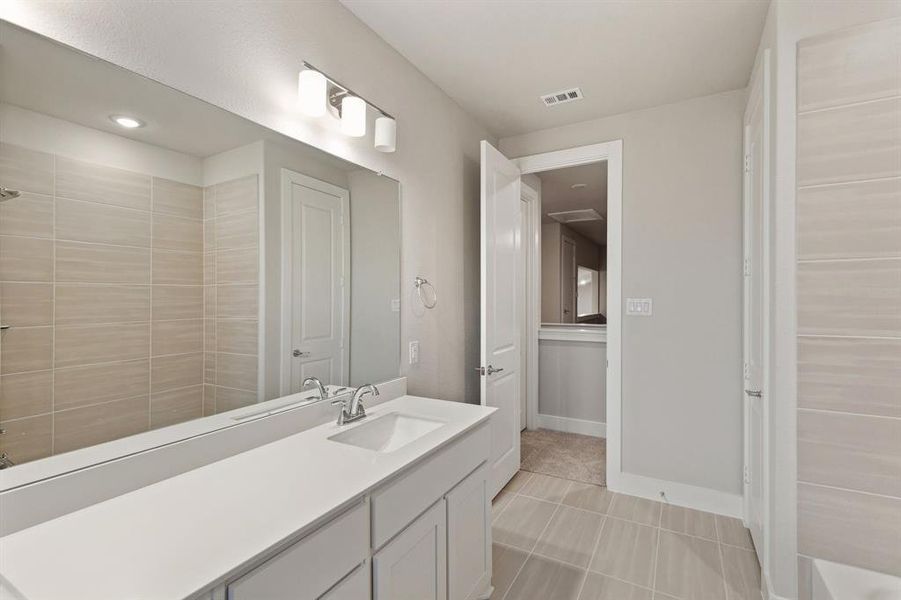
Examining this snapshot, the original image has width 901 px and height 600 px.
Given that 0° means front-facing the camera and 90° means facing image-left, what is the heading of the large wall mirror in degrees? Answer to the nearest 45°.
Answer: approximately 315°

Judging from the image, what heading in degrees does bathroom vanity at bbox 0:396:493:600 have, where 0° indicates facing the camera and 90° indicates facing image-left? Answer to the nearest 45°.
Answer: approximately 315°

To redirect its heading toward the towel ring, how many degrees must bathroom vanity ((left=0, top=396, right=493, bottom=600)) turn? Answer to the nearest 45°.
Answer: approximately 90° to its left

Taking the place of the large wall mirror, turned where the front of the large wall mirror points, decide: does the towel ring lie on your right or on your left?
on your left

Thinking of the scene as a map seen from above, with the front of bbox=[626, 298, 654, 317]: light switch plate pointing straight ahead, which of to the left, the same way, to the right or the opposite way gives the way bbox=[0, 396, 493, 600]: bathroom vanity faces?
to the left

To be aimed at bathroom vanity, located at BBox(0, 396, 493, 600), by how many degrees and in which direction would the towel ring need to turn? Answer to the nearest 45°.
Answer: approximately 45° to its right

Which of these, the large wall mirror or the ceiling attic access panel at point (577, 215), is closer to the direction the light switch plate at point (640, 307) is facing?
the large wall mirror

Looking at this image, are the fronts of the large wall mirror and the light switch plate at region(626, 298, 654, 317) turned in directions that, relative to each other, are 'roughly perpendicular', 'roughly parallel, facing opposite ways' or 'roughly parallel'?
roughly perpendicular

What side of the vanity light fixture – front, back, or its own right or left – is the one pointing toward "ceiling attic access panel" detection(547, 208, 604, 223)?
left

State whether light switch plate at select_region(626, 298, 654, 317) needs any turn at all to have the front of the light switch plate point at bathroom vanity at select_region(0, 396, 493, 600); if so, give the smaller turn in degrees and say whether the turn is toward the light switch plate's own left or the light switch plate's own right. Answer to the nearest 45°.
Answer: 0° — it already faces it

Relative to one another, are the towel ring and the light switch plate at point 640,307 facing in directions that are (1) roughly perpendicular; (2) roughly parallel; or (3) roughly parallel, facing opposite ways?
roughly perpendicular
